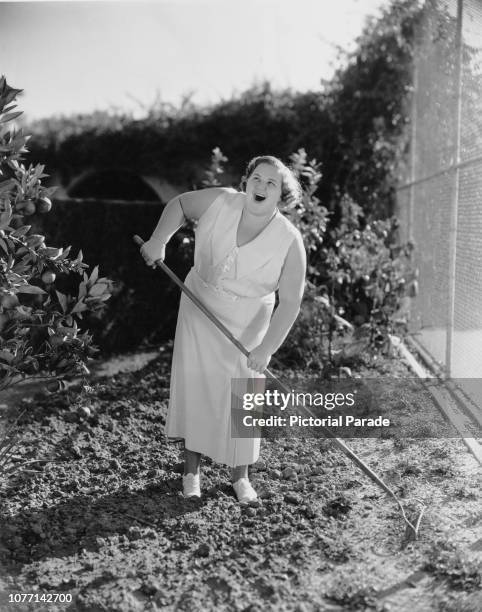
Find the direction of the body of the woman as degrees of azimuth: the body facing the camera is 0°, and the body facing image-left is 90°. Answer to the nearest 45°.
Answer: approximately 0°

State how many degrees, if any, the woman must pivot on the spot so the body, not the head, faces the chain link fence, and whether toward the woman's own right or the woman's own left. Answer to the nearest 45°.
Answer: approximately 135° to the woman's own left

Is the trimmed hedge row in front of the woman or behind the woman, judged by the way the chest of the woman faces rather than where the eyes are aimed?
behind

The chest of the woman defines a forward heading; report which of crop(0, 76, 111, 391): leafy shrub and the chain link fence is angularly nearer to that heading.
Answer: the leafy shrub

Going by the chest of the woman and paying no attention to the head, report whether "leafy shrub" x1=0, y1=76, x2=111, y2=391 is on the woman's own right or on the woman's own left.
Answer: on the woman's own right
